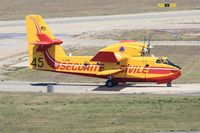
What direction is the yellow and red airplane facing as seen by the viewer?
to the viewer's right
